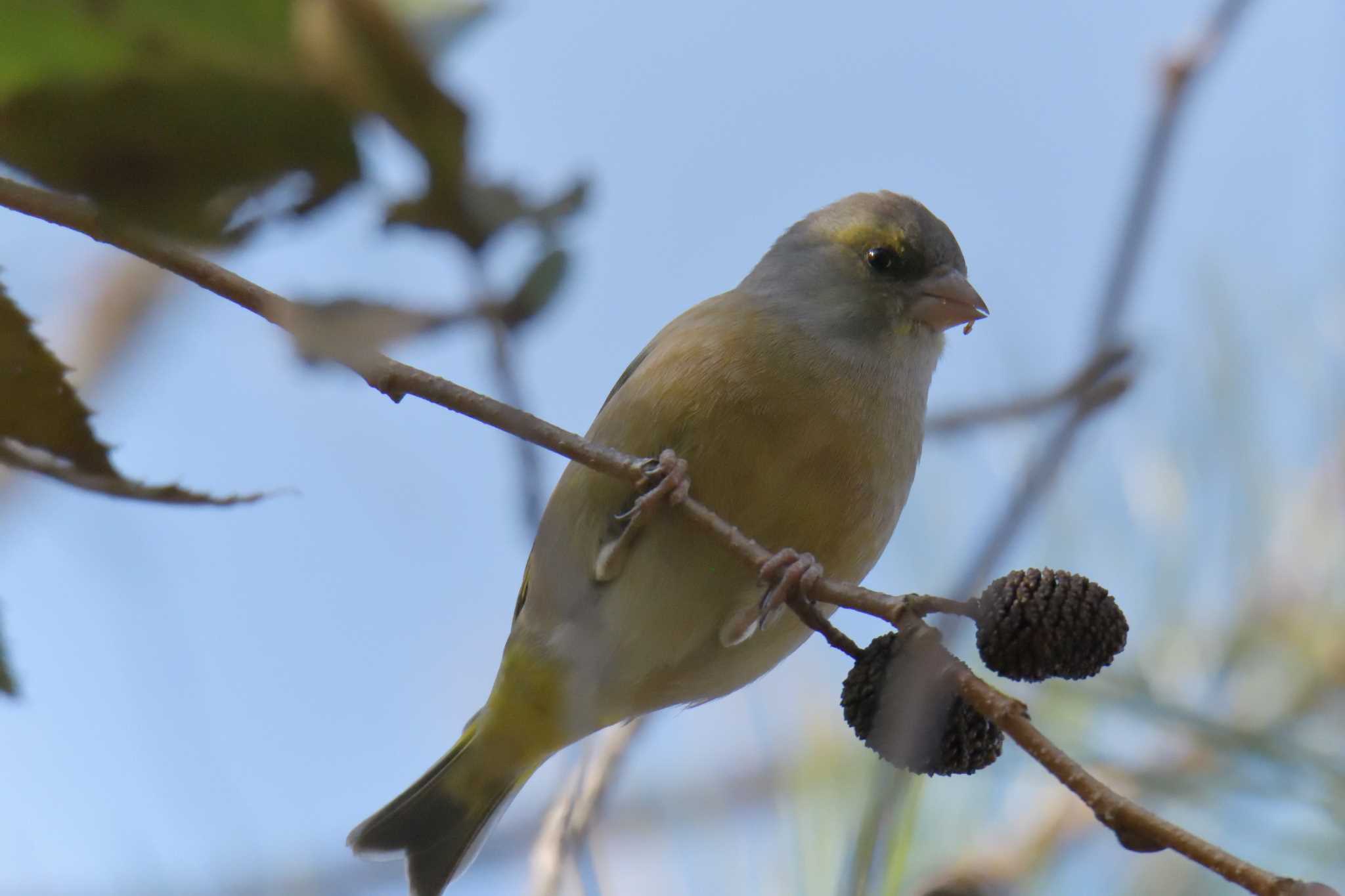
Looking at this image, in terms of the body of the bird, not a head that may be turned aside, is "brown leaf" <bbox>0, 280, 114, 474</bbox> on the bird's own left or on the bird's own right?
on the bird's own right

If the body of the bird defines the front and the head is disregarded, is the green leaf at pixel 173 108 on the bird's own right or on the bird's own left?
on the bird's own right

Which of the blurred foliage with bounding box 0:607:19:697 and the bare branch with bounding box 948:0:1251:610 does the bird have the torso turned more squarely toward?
the bare branch

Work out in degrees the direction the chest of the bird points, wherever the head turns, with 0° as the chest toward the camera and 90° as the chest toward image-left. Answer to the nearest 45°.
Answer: approximately 315°
